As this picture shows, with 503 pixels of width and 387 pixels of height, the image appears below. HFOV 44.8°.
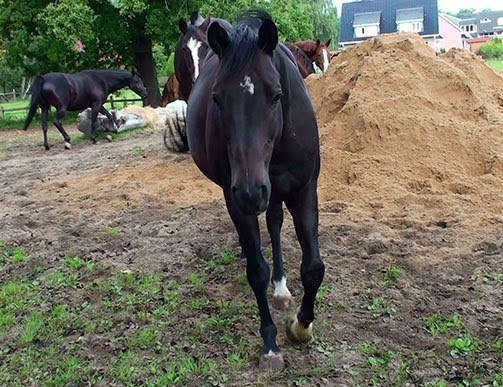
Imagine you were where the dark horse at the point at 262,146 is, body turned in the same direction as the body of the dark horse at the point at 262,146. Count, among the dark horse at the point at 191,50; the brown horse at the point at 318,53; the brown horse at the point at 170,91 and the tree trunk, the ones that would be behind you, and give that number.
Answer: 4

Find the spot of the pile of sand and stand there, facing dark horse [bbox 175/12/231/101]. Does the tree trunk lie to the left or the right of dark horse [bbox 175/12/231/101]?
right

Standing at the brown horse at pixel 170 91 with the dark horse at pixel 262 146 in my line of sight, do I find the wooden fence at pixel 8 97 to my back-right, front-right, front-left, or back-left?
back-right

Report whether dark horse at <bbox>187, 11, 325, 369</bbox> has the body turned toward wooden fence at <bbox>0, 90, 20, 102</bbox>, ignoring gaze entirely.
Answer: no

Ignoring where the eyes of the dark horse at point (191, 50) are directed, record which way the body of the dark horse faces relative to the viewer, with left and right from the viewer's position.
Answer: facing the viewer

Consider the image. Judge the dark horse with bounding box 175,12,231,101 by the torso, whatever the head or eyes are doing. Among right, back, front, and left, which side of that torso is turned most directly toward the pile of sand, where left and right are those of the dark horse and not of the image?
left

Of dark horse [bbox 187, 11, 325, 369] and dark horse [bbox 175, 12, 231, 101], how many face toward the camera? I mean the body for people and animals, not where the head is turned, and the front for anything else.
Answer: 2

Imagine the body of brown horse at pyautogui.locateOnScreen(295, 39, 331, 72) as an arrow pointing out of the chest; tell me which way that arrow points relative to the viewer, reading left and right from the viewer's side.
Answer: facing the viewer and to the right of the viewer

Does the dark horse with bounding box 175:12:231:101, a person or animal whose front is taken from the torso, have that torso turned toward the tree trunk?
no

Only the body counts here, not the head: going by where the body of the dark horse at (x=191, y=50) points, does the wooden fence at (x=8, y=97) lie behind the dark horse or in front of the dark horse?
behind

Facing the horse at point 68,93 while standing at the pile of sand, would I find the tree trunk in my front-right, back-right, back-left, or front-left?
front-right

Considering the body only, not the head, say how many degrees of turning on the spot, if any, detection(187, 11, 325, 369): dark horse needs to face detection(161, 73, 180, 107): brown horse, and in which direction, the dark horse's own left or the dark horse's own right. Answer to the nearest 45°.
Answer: approximately 180°

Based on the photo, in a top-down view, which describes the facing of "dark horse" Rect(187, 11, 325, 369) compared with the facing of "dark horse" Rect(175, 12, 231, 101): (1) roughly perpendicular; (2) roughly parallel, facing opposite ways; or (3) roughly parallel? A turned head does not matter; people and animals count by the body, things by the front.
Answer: roughly parallel

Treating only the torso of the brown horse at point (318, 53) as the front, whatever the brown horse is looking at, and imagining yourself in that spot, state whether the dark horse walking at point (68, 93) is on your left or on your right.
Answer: on your right

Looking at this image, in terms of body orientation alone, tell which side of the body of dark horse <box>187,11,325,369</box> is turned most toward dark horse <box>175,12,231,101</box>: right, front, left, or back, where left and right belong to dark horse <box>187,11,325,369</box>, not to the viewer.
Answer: back

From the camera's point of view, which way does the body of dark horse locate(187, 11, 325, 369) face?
toward the camera
